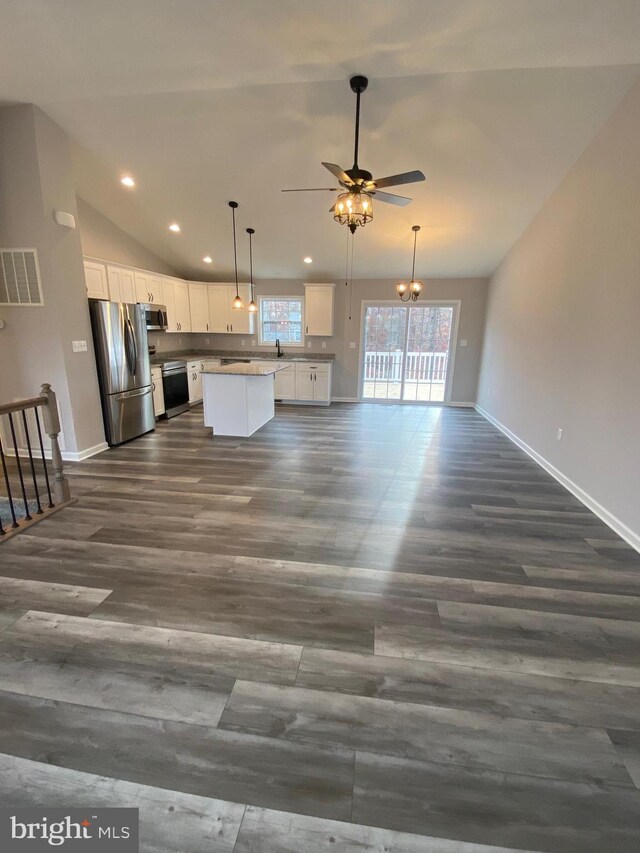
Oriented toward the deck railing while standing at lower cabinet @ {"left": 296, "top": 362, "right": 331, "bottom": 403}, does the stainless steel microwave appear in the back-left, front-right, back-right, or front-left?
back-right

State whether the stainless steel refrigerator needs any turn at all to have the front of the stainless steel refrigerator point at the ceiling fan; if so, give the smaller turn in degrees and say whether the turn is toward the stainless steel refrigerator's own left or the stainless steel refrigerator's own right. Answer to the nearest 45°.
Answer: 0° — it already faces it

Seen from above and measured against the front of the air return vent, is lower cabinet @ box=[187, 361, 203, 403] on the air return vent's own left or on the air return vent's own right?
on the air return vent's own left

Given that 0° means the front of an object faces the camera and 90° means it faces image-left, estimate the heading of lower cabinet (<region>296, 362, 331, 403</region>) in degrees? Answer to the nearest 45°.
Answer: approximately 0°

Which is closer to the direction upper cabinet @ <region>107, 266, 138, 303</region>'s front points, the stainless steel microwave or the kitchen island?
the kitchen island

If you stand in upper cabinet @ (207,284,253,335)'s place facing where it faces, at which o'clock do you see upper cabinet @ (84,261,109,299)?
upper cabinet @ (84,261,109,299) is roughly at 1 o'clock from upper cabinet @ (207,284,253,335).

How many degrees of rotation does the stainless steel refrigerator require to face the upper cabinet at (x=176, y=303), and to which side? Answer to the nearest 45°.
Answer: approximately 90° to its left

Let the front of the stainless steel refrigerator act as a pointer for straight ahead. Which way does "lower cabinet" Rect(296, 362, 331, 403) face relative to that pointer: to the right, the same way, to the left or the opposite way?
to the right

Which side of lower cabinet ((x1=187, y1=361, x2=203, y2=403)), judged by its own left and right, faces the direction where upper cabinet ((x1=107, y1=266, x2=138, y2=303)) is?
right

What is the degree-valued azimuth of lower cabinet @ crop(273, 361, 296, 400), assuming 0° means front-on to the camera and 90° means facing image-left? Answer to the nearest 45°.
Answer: approximately 0°

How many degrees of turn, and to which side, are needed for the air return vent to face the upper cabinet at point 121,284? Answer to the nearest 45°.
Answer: approximately 135° to its left
